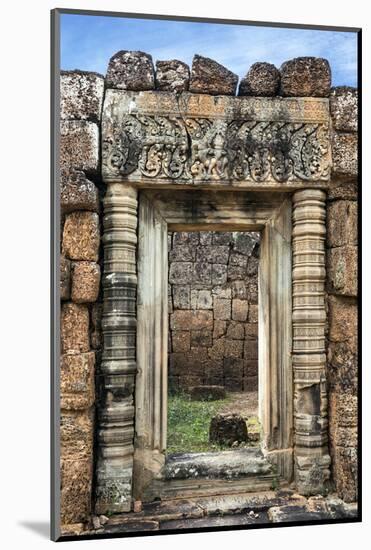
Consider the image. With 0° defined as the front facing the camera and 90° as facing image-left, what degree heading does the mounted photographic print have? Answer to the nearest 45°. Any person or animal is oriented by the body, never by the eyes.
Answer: approximately 315°
